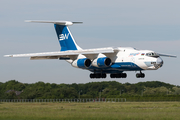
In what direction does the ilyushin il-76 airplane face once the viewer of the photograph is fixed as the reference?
facing the viewer and to the right of the viewer
